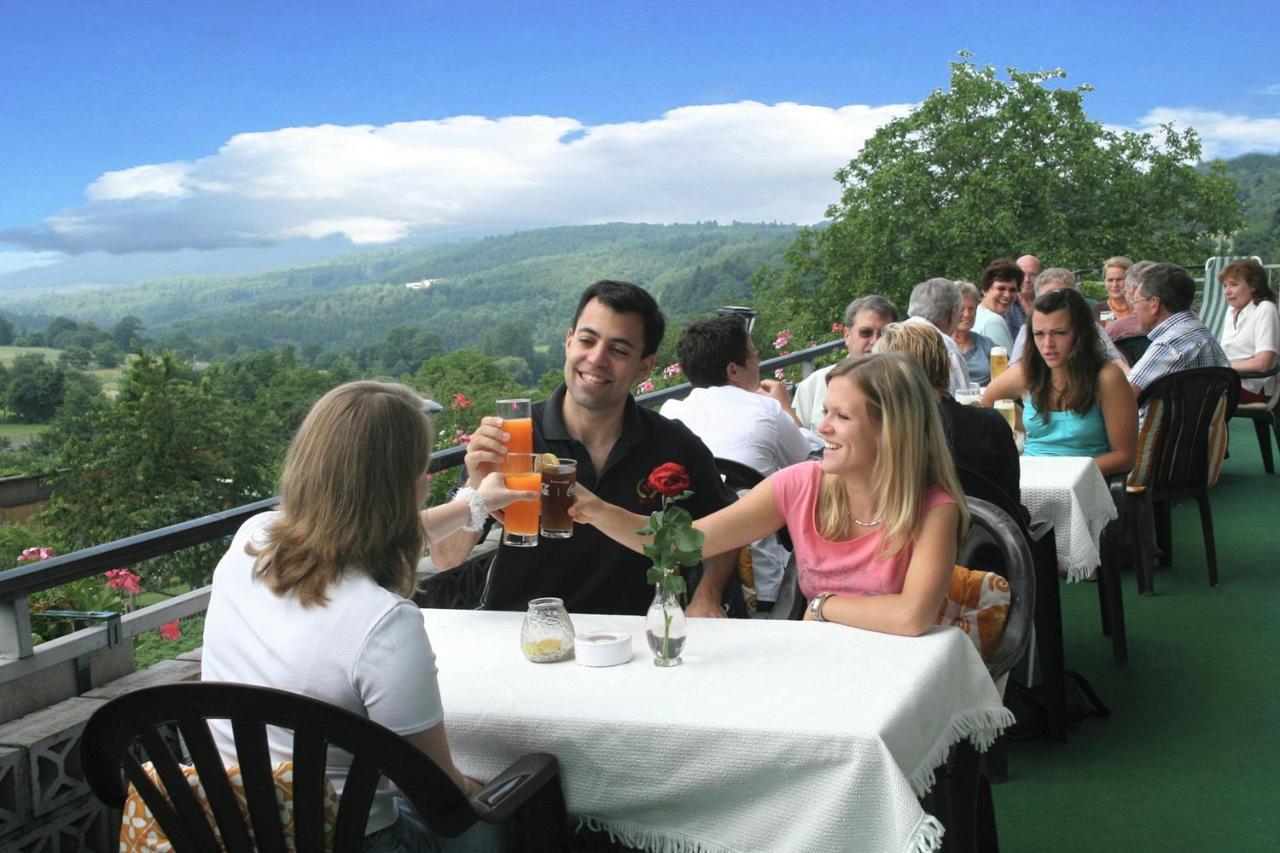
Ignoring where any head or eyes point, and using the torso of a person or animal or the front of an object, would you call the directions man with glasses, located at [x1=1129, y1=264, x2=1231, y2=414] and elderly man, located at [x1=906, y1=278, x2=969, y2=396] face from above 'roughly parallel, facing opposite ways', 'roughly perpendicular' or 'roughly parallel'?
roughly perpendicular

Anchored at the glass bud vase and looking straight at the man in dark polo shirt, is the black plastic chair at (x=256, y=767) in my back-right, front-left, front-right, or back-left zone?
back-left

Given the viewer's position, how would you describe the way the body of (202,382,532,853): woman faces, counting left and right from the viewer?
facing away from the viewer and to the right of the viewer

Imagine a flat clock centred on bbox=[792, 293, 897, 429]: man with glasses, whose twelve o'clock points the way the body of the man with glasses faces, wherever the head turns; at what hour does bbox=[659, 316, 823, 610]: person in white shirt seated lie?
The person in white shirt seated is roughly at 2 o'clock from the man with glasses.

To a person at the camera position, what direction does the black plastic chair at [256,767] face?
facing away from the viewer and to the right of the viewer

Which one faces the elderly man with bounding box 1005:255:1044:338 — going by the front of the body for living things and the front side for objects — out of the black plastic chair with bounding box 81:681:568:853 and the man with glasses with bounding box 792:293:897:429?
the black plastic chair

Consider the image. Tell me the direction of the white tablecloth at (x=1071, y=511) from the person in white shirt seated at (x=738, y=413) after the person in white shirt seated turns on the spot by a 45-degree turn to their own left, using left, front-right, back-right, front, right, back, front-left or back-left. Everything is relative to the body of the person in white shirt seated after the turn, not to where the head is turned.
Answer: right

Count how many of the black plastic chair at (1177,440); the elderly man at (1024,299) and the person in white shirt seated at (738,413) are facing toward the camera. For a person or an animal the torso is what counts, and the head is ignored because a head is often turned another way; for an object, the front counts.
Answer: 1

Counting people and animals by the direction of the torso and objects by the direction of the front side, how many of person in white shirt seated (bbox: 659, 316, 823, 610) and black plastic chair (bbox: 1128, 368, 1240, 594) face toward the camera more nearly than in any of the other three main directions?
0

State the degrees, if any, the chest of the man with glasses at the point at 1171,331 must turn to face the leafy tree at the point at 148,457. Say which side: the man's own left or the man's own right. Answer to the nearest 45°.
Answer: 0° — they already face it

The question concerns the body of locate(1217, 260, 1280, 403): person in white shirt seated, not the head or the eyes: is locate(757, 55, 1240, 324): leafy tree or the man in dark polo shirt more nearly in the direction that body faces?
the man in dark polo shirt
